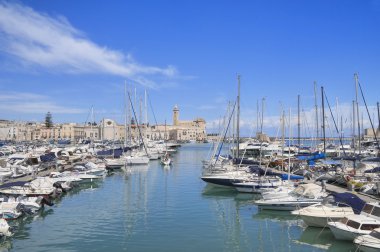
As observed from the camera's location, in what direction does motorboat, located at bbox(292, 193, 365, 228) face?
facing the viewer and to the left of the viewer

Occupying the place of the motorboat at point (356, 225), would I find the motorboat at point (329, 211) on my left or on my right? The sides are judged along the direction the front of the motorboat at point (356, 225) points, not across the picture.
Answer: on my right

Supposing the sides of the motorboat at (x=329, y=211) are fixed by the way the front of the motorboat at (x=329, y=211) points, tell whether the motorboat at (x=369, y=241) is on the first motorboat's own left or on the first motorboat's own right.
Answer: on the first motorboat's own left

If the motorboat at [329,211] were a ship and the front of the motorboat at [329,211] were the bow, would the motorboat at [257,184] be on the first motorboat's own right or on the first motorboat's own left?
on the first motorboat's own right

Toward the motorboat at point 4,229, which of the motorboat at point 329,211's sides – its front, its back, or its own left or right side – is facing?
front
